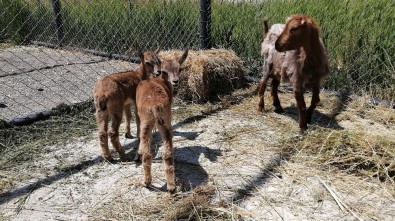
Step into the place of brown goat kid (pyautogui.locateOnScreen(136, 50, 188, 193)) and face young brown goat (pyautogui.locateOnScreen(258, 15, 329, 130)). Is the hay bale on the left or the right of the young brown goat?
left

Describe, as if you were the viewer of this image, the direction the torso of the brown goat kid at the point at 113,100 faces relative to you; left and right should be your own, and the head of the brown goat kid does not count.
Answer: facing away from the viewer and to the right of the viewer

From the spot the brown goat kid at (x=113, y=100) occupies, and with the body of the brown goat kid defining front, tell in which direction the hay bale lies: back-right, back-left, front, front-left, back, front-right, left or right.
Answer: front

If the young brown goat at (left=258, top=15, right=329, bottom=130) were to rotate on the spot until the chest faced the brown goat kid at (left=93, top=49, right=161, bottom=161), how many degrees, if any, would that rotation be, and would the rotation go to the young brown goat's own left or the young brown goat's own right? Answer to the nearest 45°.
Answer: approximately 90° to the young brown goat's own right

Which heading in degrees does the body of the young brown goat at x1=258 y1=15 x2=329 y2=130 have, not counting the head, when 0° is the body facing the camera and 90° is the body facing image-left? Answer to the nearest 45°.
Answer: approximately 315°

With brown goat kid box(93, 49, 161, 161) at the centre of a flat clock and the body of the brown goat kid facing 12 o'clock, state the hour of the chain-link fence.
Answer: The chain-link fence is roughly at 11 o'clock from the brown goat kid.

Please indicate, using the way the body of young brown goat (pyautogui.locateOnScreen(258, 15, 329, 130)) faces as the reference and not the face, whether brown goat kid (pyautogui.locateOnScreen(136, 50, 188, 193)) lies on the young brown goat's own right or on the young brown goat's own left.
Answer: on the young brown goat's own right

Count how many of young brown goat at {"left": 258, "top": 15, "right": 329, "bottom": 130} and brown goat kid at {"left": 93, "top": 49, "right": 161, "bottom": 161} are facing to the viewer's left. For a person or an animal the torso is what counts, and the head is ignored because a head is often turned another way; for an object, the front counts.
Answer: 0

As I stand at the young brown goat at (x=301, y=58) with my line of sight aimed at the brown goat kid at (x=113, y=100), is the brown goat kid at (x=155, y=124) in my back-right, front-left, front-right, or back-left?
front-left

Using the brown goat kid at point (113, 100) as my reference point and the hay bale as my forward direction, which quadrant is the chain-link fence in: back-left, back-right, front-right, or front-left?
front-left
